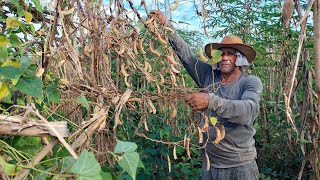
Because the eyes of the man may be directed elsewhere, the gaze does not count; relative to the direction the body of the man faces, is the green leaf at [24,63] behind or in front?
in front

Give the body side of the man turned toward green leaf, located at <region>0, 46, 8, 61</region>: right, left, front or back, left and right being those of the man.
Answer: front

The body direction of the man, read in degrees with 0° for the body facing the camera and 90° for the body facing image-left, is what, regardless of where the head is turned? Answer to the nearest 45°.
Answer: approximately 45°

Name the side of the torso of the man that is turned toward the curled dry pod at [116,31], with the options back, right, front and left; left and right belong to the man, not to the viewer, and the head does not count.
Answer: front
